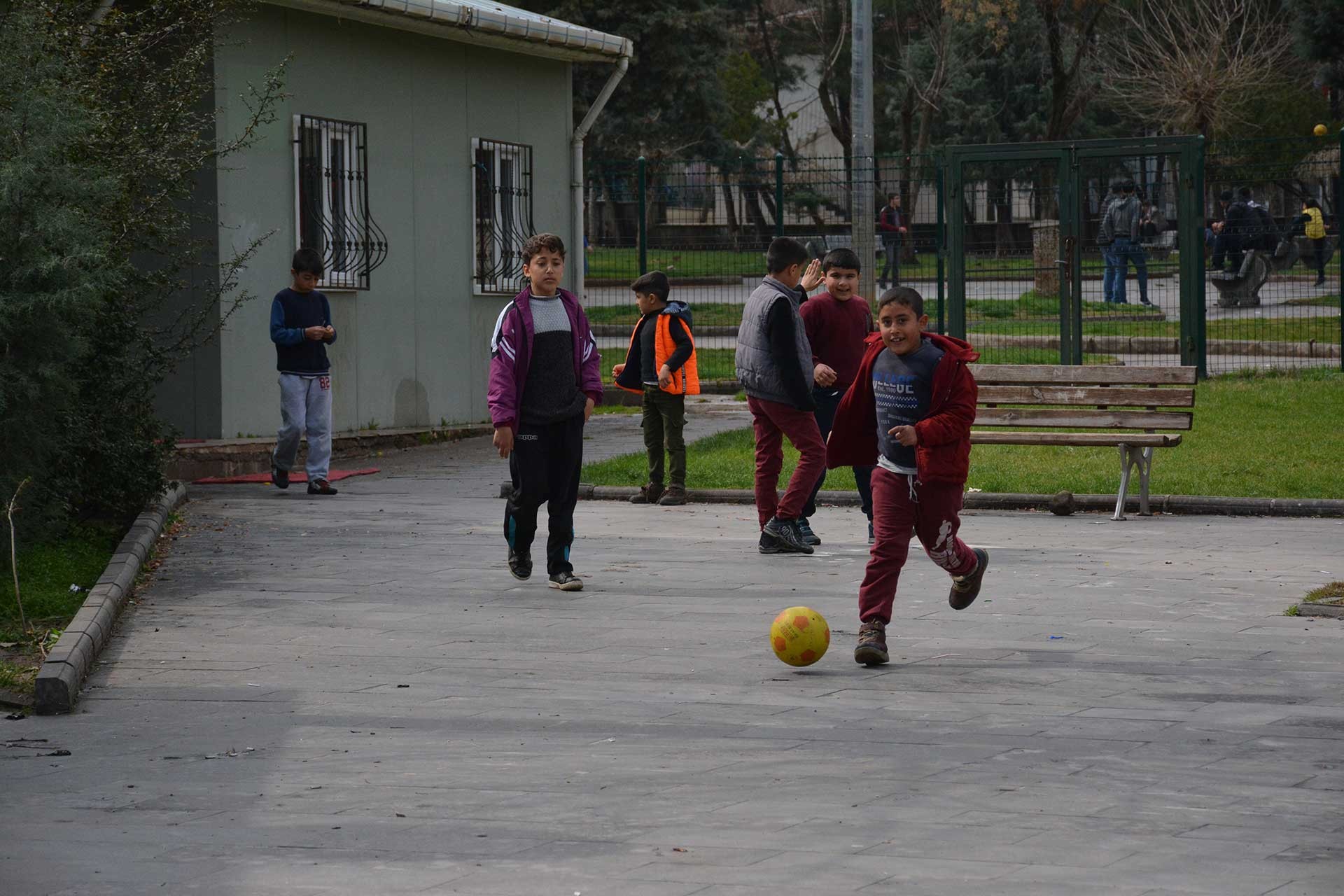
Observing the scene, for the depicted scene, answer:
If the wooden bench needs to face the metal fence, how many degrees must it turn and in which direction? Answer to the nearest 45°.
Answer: approximately 180°

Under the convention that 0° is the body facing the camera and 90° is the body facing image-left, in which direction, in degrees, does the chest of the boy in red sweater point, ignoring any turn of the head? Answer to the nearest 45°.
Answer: approximately 0°

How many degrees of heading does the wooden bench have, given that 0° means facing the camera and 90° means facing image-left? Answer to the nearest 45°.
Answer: approximately 0°

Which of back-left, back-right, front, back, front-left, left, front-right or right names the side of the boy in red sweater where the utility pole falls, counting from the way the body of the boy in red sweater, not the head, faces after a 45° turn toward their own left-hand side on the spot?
back-left

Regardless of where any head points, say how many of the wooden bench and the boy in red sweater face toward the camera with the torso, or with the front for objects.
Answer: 2

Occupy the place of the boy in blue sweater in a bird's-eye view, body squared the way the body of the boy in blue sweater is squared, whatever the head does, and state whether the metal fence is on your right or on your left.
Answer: on your left

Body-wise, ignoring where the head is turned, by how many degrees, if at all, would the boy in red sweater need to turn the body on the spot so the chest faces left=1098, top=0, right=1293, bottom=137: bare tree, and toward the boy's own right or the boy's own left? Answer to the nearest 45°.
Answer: approximately 180°

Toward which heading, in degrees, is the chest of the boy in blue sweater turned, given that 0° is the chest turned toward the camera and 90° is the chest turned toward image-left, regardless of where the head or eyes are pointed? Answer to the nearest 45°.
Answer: approximately 315°
